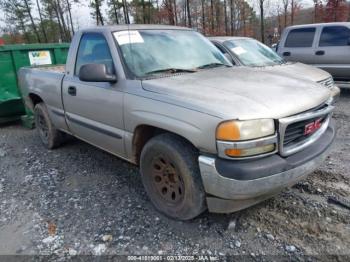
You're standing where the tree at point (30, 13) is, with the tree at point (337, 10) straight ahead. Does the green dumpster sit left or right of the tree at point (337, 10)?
right

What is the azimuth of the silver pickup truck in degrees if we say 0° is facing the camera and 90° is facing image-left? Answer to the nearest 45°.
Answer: approximately 315°

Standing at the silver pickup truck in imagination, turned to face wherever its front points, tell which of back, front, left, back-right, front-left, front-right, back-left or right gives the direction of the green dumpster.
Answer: back

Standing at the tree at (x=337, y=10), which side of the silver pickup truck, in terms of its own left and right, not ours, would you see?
left

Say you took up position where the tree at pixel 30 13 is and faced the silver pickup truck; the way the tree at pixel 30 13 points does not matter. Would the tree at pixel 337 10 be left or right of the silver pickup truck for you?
left

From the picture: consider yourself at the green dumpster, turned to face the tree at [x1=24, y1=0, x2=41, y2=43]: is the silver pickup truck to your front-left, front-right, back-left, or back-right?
back-right

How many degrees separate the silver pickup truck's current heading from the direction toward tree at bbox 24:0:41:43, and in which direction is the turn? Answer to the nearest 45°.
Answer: approximately 180°
